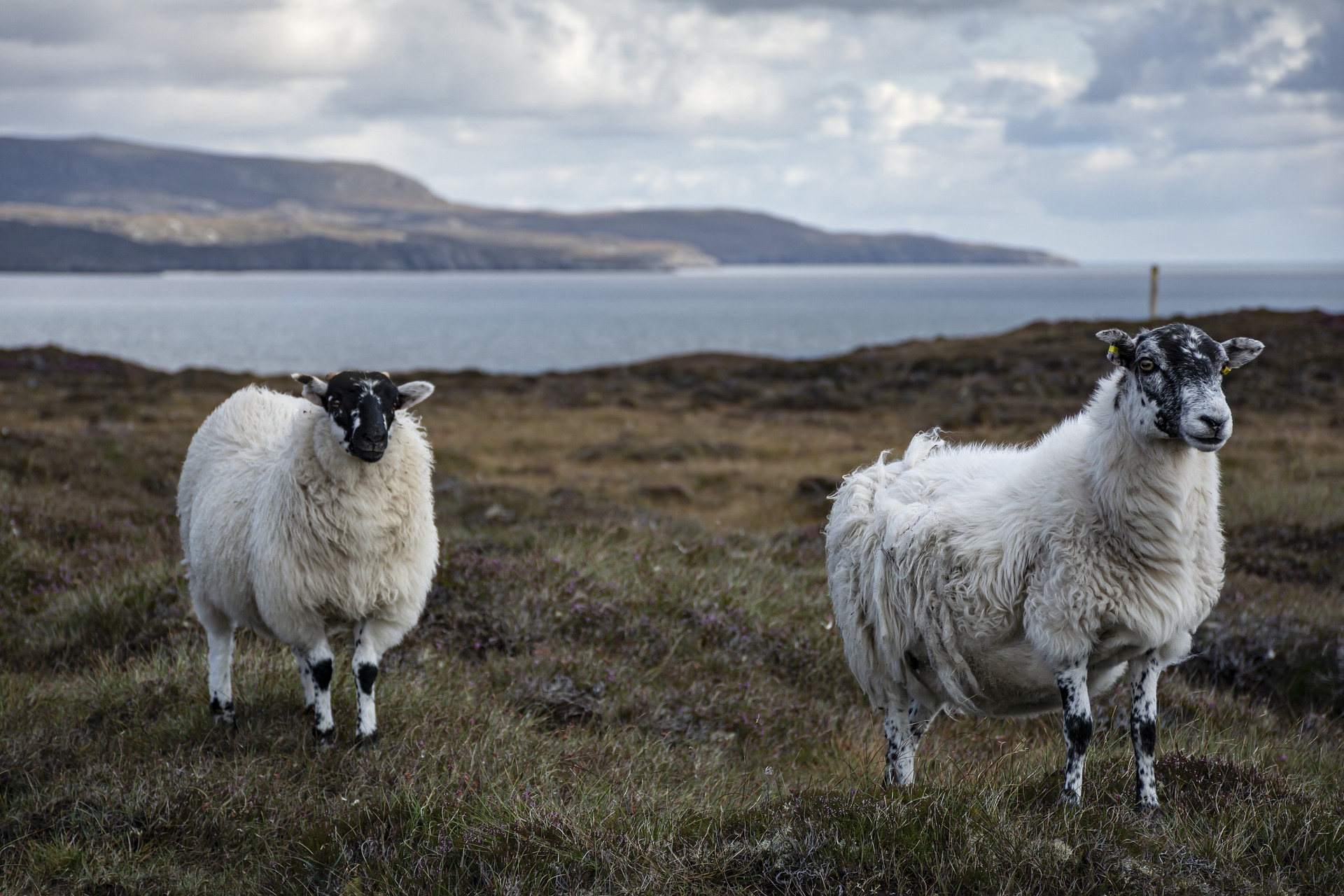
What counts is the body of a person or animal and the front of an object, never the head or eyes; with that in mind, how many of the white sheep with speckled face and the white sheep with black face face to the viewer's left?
0

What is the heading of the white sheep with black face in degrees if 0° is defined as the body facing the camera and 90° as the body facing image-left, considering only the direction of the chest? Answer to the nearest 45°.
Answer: approximately 315°

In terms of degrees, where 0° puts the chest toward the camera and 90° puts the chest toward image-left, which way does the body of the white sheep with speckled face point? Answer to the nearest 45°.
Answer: approximately 315°

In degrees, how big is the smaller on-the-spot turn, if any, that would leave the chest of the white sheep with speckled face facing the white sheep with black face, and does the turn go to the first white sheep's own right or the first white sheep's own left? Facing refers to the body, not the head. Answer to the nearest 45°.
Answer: approximately 135° to the first white sheep's own right
